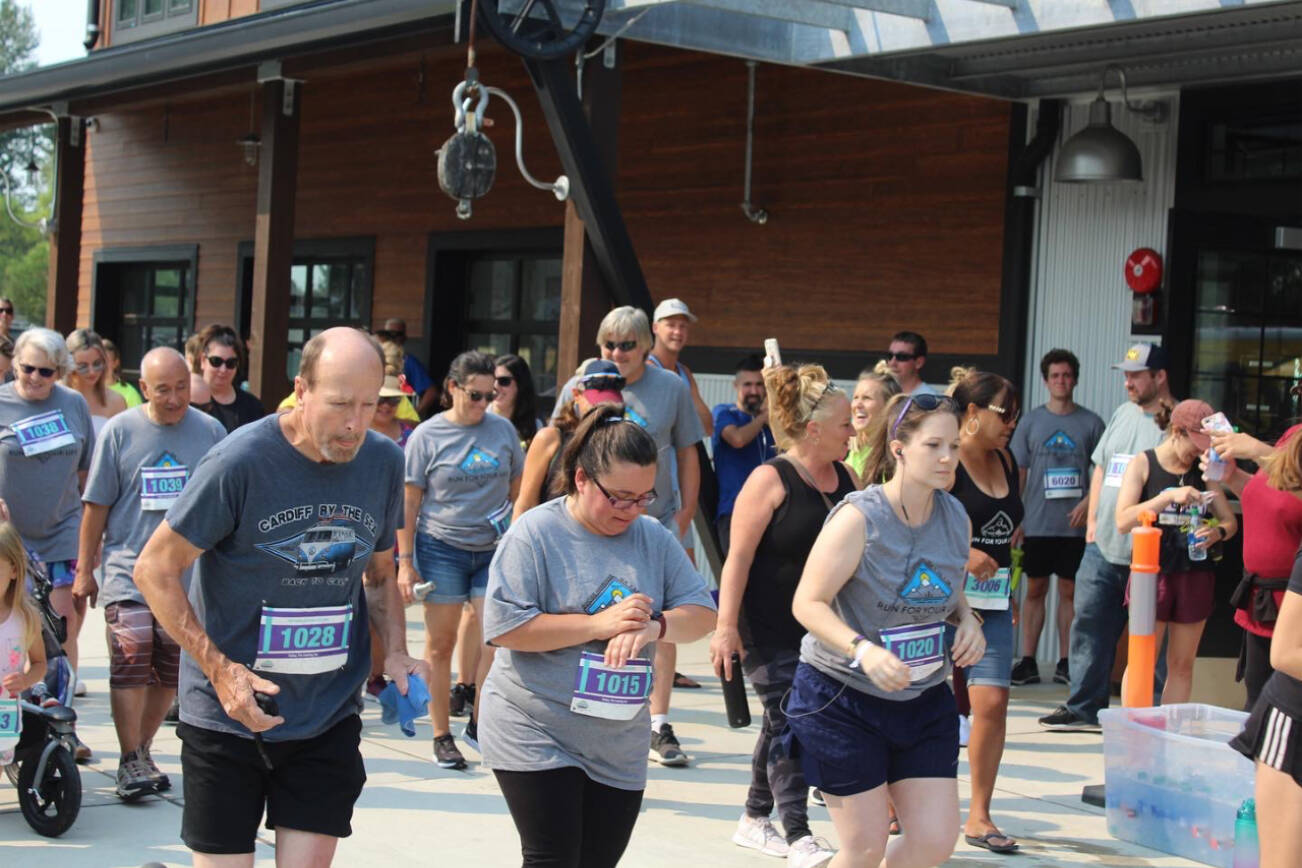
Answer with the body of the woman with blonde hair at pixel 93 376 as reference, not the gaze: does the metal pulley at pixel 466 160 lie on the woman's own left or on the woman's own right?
on the woman's own left

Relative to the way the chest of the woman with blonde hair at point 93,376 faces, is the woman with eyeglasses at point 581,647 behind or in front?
in front

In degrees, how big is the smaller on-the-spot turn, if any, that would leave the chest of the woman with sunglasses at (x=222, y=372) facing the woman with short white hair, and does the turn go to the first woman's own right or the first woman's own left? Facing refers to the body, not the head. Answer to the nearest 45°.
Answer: approximately 45° to the first woman's own right

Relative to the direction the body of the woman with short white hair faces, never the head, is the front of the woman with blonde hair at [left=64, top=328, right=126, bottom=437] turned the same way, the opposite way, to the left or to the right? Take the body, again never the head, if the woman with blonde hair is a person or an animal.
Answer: the same way

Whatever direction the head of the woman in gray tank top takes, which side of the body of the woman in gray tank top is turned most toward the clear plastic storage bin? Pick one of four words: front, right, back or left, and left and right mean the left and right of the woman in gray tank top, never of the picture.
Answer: left

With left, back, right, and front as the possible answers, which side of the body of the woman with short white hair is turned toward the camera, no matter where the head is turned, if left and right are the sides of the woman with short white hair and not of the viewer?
front

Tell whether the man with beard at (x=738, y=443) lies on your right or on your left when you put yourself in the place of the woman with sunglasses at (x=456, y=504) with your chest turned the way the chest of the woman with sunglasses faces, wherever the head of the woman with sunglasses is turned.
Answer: on your left

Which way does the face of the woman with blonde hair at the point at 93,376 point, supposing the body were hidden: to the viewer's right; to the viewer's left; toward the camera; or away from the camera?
toward the camera

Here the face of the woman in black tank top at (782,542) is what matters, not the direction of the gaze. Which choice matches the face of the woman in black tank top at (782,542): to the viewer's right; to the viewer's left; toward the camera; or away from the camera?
to the viewer's right

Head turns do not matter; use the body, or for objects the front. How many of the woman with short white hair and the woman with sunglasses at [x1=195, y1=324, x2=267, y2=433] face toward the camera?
2

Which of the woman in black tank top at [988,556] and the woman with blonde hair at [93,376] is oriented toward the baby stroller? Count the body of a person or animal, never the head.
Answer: the woman with blonde hair

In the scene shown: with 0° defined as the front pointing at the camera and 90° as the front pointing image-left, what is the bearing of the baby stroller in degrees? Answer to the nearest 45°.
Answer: approximately 315°

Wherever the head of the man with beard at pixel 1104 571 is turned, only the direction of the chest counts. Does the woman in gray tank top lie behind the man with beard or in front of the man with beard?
in front

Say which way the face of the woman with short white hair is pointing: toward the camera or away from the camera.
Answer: toward the camera

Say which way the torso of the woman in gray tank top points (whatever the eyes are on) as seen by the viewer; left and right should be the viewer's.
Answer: facing the viewer and to the right of the viewer

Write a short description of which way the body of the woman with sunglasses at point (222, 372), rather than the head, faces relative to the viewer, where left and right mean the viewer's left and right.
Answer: facing the viewer

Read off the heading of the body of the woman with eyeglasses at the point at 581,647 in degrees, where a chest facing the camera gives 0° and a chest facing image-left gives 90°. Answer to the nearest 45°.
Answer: approximately 315°

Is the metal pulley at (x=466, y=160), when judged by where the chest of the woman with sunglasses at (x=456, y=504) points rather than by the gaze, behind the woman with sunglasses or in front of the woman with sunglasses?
behind

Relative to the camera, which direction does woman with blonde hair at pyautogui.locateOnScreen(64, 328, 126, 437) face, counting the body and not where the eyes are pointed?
toward the camera
